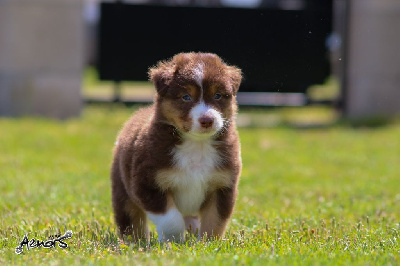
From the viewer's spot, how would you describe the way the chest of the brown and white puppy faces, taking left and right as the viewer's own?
facing the viewer and to the right of the viewer
